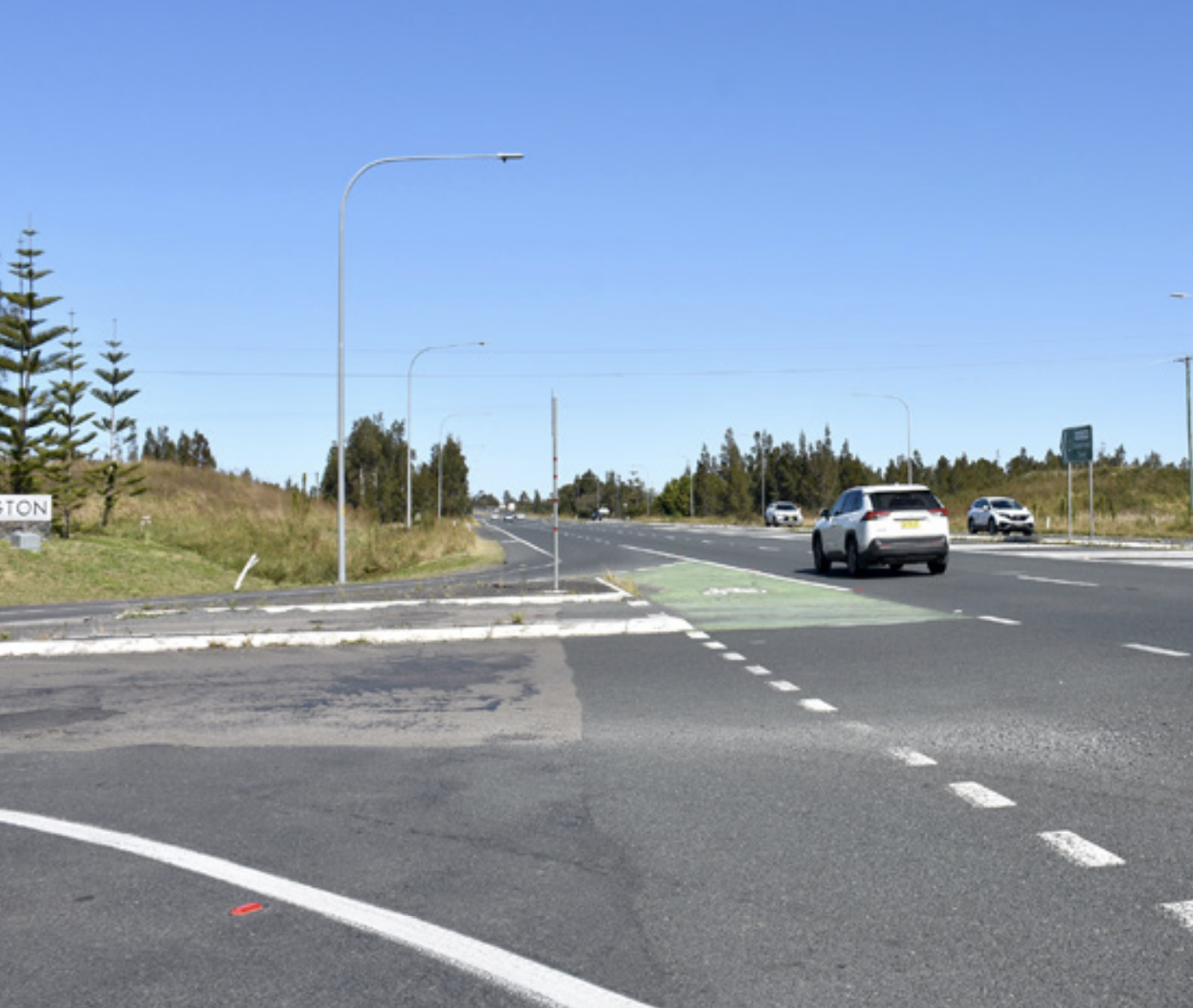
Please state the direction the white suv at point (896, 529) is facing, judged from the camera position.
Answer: facing away from the viewer and to the left of the viewer

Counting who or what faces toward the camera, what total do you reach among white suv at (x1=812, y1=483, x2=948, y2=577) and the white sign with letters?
1

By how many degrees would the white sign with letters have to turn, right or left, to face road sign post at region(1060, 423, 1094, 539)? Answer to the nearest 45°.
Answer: approximately 90° to its left

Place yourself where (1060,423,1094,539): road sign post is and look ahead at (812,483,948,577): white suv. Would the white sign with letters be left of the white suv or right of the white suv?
right

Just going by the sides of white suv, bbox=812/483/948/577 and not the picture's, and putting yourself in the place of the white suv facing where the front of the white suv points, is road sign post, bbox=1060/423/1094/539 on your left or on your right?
on your right

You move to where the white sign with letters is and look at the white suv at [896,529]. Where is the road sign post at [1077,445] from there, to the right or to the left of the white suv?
left

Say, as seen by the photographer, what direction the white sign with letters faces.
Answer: facing the viewer

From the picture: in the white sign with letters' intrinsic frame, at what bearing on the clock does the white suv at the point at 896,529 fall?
The white suv is roughly at 11 o'clock from the white sign with letters.

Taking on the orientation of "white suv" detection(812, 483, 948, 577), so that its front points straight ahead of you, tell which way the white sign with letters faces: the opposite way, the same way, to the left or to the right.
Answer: the opposite way

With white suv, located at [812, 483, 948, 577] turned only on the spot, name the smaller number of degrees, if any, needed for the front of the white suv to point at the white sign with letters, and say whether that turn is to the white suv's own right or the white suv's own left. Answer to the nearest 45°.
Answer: approximately 45° to the white suv's own left

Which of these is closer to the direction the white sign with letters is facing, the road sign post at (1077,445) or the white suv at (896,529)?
the white suv
